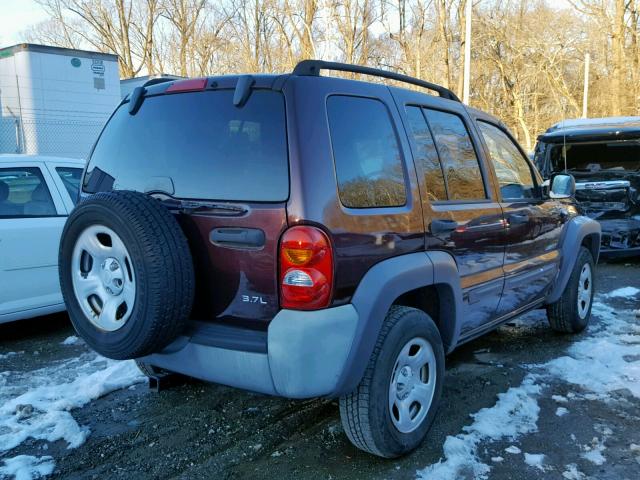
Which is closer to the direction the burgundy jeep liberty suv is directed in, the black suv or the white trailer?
the black suv

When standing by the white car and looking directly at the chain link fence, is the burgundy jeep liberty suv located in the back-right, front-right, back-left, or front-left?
back-right

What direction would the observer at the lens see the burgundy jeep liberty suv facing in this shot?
facing away from the viewer and to the right of the viewer

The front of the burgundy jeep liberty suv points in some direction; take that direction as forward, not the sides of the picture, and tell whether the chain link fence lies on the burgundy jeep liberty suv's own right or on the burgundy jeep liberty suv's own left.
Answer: on the burgundy jeep liberty suv's own left

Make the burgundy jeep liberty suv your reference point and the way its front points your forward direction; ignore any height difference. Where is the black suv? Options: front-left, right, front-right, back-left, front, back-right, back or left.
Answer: front

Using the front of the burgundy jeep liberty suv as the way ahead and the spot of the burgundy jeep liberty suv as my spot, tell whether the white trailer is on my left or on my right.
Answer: on my left

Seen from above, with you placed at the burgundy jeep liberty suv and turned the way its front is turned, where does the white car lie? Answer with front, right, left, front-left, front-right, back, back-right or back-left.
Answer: left
